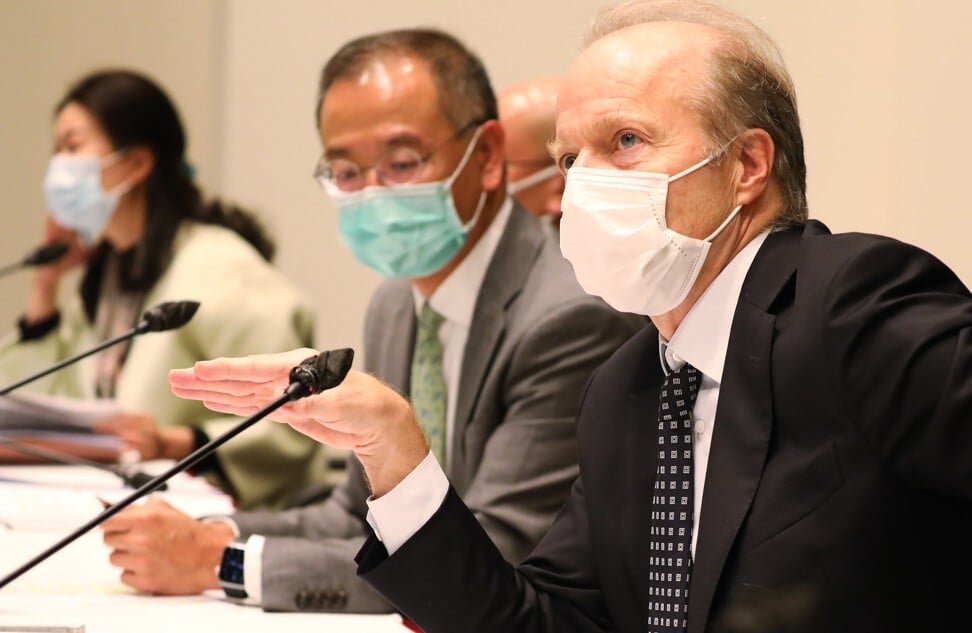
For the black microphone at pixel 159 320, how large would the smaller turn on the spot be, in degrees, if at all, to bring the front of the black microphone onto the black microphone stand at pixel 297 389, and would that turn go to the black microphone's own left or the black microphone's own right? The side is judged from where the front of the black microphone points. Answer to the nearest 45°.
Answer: approximately 90° to the black microphone's own right

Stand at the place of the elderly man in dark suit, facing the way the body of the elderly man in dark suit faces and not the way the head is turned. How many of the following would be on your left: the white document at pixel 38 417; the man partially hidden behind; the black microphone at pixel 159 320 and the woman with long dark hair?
0

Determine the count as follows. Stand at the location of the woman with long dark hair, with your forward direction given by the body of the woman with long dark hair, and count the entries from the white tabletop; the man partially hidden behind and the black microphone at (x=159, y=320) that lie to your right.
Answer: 0

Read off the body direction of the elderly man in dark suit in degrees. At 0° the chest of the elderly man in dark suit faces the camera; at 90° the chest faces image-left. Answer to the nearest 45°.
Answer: approximately 45°

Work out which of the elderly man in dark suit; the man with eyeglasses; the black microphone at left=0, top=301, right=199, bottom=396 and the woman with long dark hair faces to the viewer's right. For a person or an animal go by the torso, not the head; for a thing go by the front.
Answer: the black microphone

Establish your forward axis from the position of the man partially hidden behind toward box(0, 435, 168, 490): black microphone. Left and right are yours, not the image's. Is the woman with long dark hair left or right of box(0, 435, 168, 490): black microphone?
right

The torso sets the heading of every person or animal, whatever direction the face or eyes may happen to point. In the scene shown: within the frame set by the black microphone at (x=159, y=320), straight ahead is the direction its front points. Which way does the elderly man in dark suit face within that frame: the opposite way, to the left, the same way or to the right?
the opposite way

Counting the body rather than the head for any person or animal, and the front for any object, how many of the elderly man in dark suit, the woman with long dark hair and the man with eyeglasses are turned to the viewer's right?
0

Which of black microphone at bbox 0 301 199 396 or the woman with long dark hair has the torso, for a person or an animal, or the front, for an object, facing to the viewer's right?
the black microphone

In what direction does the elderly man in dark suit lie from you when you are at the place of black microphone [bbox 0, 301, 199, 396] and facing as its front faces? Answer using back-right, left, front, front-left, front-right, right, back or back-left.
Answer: front-right

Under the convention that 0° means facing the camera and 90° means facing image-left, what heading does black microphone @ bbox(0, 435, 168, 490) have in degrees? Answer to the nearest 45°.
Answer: approximately 270°

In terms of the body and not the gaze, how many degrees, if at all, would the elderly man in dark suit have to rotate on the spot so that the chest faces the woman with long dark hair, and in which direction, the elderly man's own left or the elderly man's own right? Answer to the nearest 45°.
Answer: approximately 90° to the elderly man's own right

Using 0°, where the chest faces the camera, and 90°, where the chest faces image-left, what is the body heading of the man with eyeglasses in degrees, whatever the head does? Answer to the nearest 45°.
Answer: approximately 45°

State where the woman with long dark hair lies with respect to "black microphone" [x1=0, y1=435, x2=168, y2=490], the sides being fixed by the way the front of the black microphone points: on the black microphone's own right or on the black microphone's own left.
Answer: on the black microphone's own left

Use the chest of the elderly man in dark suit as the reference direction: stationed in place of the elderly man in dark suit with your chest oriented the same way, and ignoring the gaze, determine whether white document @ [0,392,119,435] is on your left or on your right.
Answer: on your right

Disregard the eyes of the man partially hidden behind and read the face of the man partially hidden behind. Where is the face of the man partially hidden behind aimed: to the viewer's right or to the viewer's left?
to the viewer's left
